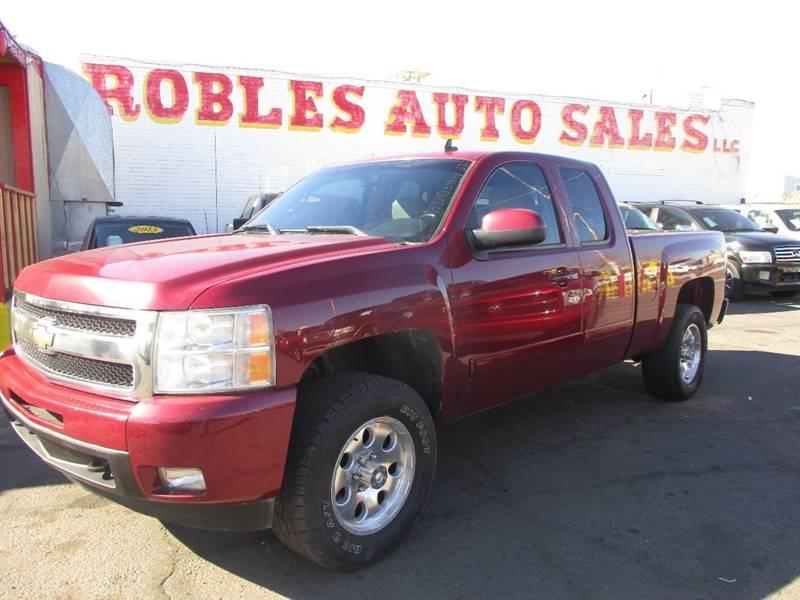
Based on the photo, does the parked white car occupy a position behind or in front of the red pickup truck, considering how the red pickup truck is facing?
behind

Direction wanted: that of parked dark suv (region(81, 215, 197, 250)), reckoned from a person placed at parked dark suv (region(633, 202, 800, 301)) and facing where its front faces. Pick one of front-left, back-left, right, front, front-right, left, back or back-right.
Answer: right

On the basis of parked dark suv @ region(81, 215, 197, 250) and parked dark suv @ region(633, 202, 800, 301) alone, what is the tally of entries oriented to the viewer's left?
0

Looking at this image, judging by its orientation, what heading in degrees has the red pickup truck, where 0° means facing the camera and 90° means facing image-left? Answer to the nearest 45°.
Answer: approximately 45°

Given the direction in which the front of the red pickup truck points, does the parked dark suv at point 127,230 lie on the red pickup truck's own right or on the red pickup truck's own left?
on the red pickup truck's own right

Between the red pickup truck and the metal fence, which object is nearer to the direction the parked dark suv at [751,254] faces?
the red pickup truck

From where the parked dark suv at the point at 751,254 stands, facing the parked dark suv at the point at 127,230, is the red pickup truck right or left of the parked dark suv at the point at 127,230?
left

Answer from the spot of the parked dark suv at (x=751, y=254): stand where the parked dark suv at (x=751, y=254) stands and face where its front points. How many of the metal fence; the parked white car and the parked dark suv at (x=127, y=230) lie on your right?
2

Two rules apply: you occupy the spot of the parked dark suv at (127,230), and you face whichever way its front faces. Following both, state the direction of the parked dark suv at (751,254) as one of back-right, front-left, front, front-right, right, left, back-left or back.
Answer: left

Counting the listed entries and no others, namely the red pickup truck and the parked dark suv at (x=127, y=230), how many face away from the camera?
0

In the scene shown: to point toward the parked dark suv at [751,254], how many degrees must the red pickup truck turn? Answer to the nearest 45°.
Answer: approximately 180°

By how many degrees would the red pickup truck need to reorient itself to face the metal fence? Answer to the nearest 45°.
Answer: approximately 90° to its right
